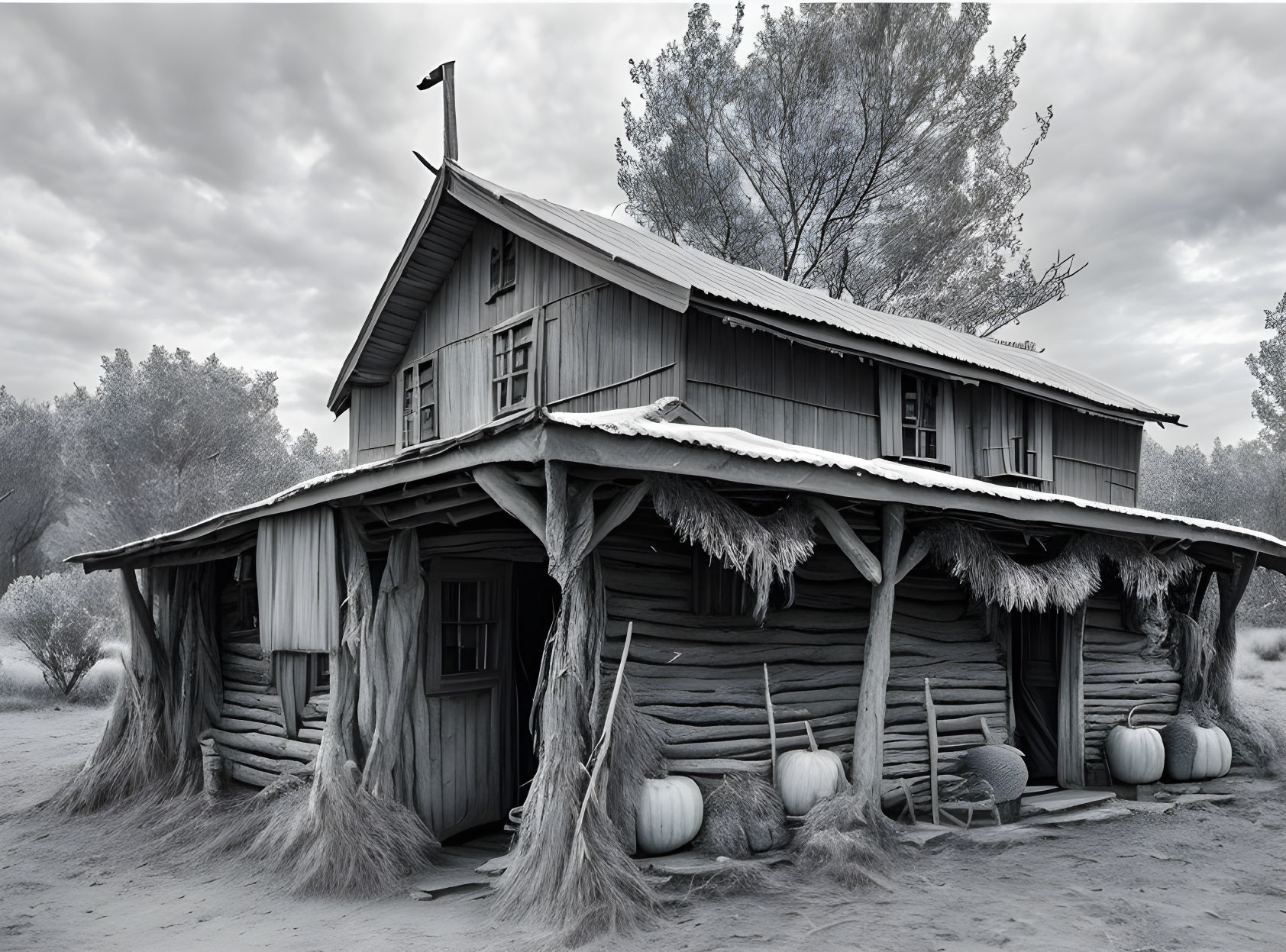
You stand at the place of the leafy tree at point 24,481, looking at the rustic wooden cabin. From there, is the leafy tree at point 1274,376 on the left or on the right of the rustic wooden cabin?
left

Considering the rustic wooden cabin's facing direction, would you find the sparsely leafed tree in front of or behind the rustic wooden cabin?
behind

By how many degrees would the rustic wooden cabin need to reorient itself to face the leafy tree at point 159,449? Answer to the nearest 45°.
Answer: approximately 90° to its right

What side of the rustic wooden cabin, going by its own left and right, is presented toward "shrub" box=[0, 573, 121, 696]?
right

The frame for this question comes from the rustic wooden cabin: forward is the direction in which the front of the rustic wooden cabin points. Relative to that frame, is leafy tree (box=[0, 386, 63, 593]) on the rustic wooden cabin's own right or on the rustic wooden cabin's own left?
on the rustic wooden cabin's own right

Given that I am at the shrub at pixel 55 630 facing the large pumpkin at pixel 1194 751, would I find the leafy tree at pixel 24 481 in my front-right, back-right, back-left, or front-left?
back-left
